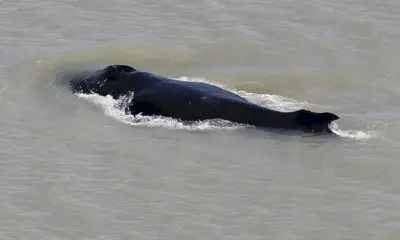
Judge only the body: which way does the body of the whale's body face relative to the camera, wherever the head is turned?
to the viewer's left
